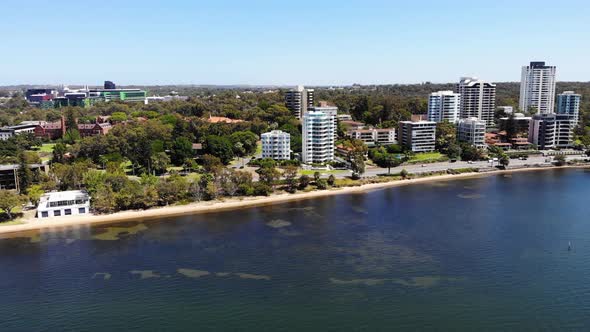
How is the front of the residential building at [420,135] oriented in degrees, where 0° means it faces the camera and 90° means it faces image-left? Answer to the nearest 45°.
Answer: approximately 0°

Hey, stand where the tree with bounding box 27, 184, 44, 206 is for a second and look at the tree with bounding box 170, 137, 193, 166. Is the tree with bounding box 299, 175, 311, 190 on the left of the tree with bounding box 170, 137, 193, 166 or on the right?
right

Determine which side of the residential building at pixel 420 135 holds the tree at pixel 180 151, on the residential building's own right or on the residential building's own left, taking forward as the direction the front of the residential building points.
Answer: on the residential building's own right

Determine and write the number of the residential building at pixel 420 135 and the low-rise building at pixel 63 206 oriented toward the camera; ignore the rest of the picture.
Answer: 2

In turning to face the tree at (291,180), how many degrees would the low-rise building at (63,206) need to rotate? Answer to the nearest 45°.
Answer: approximately 90° to its left

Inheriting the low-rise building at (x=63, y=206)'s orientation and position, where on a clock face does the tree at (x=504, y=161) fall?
The tree is roughly at 9 o'clock from the low-rise building.

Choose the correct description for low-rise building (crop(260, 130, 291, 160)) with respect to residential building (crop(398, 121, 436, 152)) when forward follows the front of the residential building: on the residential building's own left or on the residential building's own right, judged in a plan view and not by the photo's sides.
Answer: on the residential building's own right

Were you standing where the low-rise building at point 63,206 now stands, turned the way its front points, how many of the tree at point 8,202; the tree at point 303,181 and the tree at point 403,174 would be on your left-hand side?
2

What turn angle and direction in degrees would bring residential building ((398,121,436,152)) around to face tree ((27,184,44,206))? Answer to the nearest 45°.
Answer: approximately 45° to its right

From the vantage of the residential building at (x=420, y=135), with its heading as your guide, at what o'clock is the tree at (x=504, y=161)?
The tree is roughly at 10 o'clock from the residential building.

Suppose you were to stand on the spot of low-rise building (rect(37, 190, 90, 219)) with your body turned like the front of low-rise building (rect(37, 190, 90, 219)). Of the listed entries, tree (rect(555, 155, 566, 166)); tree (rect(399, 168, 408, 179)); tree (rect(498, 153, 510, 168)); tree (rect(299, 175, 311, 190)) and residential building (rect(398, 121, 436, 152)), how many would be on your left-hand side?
5

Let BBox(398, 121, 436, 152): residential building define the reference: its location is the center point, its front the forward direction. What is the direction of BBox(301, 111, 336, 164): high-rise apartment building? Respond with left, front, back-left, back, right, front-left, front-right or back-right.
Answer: front-right

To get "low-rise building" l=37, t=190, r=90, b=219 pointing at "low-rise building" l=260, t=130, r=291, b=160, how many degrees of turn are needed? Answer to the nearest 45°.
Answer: approximately 135° to its left

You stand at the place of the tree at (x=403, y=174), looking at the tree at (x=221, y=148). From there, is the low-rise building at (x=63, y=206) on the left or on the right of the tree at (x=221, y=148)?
left

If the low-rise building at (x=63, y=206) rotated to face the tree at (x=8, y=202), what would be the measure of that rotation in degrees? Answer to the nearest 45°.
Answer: approximately 90° to its right

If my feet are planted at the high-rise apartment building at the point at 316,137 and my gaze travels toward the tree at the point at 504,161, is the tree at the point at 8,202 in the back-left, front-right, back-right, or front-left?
back-right

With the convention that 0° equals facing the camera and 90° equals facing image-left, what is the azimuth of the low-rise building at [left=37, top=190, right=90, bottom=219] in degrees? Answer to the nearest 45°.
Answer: approximately 0°

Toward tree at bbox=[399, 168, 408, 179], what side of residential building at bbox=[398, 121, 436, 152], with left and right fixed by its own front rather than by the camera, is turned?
front

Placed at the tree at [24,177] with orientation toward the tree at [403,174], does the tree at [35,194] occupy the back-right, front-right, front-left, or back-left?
front-right
